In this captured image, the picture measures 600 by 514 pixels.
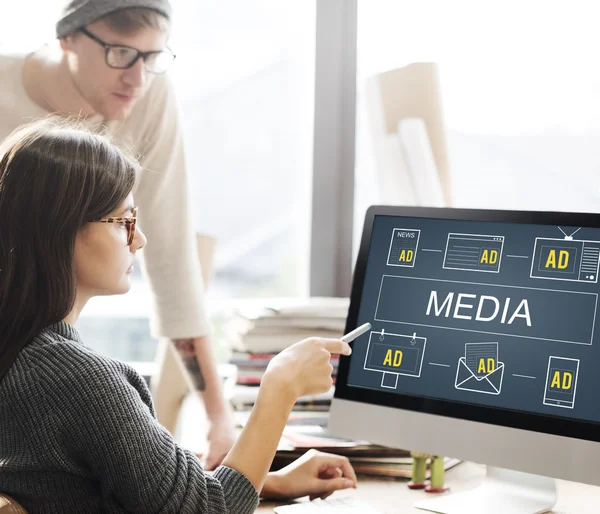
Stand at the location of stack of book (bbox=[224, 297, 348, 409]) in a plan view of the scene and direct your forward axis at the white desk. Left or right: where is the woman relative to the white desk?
right

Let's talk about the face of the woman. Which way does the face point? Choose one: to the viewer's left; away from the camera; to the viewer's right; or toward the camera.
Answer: to the viewer's right

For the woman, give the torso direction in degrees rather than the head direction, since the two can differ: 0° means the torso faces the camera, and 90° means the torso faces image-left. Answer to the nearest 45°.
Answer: approximately 270°

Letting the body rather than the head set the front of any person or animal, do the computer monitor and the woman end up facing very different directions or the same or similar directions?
very different directions

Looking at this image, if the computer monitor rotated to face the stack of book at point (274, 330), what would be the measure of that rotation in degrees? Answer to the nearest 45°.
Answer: approximately 90° to its right

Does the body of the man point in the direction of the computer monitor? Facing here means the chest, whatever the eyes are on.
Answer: yes

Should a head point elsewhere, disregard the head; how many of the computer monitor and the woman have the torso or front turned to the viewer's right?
1

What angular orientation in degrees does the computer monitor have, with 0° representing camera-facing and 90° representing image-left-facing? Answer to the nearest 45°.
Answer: approximately 45°
